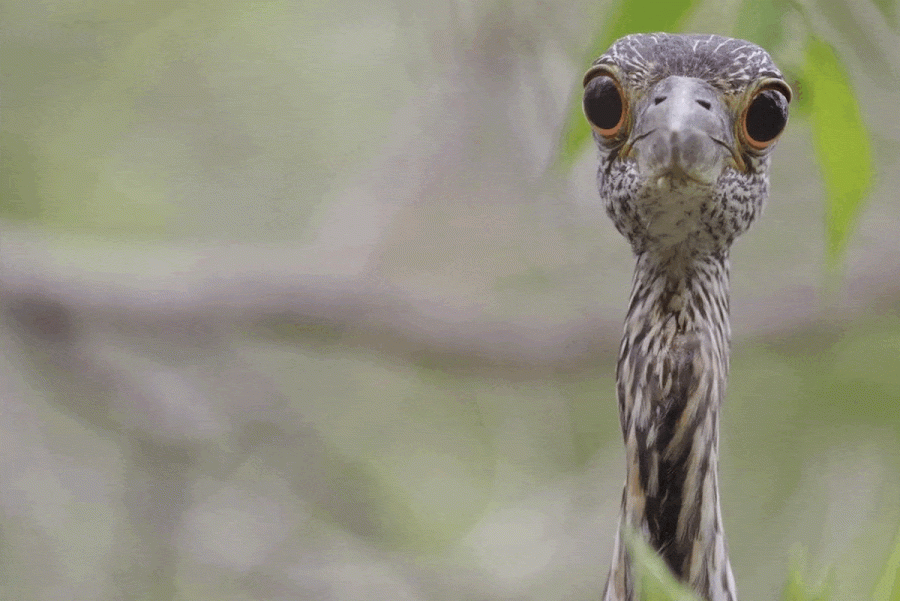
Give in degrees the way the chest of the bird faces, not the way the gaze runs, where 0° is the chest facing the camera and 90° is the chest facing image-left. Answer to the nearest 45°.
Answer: approximately 0°
